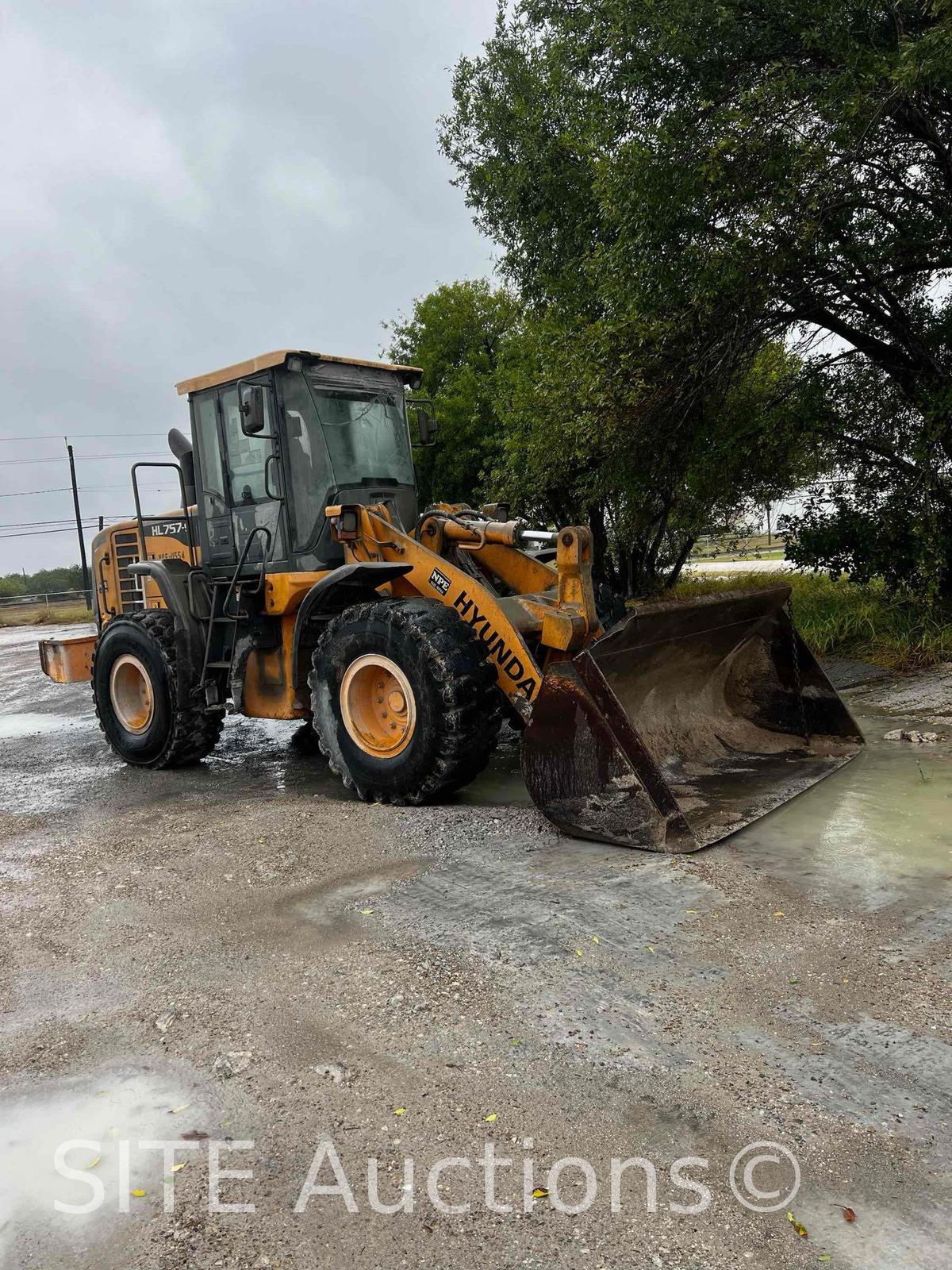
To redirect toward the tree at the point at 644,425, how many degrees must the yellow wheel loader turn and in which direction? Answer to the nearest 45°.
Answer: approximately 90° to its left

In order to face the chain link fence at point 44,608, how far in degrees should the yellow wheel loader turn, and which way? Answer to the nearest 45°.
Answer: approximately 180°

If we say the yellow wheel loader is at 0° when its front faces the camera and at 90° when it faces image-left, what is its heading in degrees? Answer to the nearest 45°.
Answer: approximately 315°

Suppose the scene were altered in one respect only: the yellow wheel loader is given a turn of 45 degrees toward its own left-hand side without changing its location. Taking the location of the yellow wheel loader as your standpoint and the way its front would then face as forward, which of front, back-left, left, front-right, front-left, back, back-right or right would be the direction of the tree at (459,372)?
left

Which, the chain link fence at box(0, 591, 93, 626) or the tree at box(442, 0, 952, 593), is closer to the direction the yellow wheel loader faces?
the tree

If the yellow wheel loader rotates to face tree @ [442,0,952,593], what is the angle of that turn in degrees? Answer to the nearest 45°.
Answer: approximately 90° to its left
